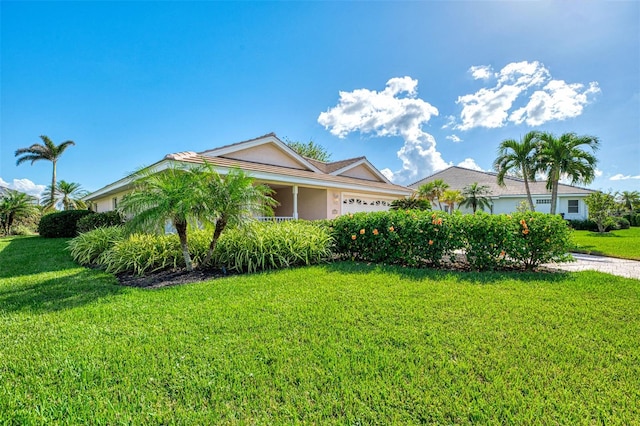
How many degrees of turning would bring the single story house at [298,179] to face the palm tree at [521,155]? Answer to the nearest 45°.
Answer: approximately 45° to its left

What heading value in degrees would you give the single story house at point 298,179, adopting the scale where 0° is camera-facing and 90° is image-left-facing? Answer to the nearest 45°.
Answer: approximately 315°

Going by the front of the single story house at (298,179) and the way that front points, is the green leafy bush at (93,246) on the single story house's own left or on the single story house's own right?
on the single story house's own right

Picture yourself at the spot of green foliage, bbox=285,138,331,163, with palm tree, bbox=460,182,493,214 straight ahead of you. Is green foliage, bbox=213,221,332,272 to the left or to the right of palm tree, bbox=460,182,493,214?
right

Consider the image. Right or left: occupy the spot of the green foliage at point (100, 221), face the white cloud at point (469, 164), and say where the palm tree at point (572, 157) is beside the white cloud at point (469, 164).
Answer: right

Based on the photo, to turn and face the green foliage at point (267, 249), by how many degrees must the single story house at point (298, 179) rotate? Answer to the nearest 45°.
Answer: approximately 45° to its right
